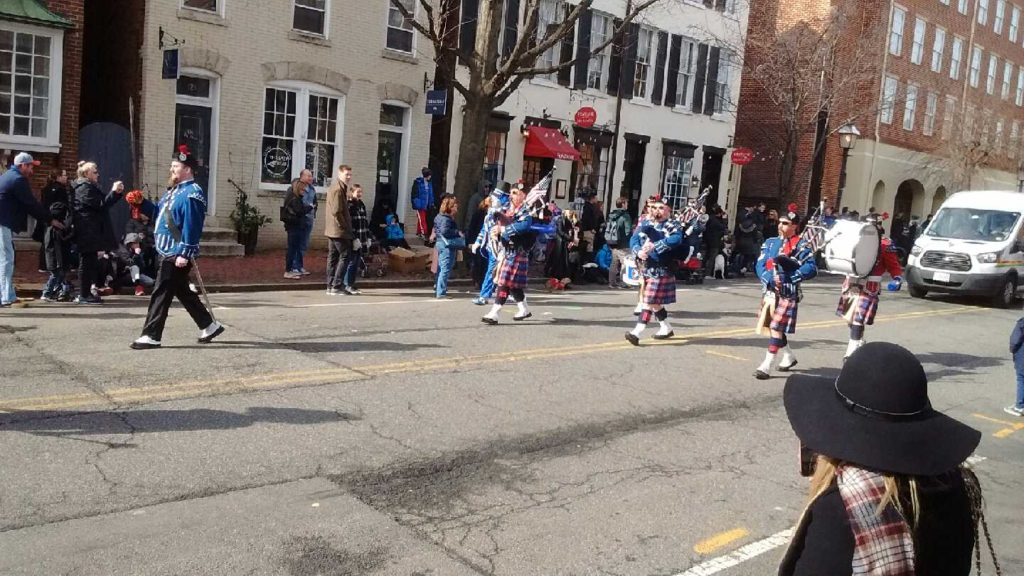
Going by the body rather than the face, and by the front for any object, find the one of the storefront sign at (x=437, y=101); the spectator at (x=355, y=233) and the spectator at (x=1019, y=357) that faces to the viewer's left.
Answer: the spectator at (x=1019, y=357)

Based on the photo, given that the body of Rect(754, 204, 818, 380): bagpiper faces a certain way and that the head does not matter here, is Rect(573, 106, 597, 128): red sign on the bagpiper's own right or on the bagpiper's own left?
on the bagpiper's own right

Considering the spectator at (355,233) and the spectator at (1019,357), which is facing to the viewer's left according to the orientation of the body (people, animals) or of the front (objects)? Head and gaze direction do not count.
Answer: the spectator at (1019,357)

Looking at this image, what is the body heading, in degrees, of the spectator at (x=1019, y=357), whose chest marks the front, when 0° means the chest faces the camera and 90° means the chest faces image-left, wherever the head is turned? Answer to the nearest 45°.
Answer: approximately 90°

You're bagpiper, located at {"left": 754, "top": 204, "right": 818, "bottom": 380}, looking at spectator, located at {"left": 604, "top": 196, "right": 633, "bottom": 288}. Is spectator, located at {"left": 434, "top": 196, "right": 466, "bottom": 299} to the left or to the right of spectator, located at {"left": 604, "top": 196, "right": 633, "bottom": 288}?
left

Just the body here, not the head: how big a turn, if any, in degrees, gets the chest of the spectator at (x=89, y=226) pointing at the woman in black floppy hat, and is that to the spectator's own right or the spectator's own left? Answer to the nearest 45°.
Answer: approximately 90° to the spectator's own right

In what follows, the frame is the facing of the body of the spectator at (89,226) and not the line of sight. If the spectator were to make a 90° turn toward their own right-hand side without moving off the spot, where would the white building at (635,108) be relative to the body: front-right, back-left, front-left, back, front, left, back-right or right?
back-left

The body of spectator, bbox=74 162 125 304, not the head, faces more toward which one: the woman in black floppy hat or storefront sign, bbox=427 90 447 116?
the storefront sign

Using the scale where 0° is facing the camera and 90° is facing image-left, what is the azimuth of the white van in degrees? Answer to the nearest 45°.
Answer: approximately 45°

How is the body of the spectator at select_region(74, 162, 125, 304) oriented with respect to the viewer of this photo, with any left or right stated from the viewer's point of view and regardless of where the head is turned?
facing to the right of the viewer
